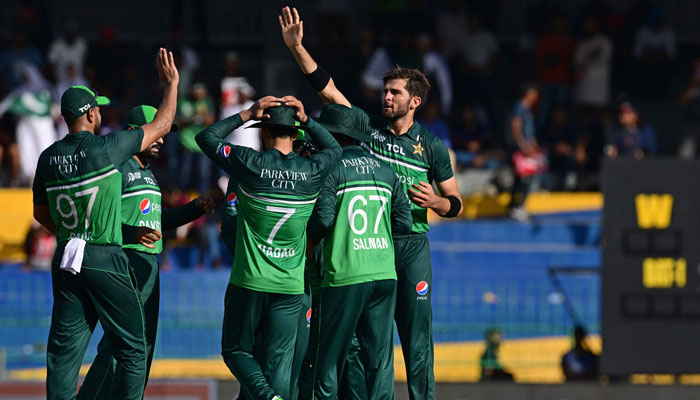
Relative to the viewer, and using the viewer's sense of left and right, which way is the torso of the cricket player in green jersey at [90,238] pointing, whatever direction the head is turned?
facing away from the viewer and to the right of the viewer

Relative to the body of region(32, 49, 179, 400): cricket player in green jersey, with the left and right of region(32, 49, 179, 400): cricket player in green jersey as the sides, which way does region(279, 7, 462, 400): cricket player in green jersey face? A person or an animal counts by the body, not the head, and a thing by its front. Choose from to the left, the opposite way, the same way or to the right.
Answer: the opposite way

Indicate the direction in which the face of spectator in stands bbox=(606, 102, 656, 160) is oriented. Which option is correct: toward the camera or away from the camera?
toward the camera

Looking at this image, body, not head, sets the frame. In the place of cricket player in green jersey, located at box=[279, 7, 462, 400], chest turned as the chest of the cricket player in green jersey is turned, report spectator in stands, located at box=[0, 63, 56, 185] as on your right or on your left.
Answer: on your right

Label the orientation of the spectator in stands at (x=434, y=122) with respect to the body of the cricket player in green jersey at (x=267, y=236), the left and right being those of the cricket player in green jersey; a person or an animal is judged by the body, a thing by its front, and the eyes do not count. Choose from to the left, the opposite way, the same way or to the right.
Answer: the opposite way

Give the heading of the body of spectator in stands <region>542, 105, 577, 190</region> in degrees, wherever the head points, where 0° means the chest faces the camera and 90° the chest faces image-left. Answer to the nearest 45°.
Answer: approximately 0°

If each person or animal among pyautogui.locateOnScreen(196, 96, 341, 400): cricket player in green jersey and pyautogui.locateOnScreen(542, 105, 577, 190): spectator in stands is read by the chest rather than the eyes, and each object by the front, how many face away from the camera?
1

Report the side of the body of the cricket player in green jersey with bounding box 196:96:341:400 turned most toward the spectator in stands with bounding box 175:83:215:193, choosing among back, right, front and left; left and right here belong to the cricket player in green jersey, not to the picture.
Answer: front

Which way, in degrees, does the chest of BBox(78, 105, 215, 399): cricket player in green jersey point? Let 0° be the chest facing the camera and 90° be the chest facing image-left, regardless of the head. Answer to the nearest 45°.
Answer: approximately 315°

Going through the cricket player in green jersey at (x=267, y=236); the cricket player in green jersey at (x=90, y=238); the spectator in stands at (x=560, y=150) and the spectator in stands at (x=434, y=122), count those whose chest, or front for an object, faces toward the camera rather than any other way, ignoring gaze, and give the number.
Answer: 2

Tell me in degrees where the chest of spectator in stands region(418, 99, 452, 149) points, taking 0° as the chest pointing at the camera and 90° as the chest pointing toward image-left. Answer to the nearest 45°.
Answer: approximately 0°

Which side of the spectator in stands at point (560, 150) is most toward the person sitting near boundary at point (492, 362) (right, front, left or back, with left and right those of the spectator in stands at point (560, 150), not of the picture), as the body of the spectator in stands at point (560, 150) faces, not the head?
front

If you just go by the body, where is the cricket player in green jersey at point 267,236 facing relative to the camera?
away from the camera

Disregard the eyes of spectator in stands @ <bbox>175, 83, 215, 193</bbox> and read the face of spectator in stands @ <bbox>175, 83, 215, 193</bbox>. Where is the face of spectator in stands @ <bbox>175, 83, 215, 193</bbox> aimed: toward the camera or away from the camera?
toward the camera

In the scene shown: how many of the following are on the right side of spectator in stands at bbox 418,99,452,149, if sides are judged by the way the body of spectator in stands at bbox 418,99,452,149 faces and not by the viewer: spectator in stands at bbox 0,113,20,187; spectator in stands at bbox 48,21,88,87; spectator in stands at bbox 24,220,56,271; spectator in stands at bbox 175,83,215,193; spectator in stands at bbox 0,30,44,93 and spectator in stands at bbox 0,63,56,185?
6

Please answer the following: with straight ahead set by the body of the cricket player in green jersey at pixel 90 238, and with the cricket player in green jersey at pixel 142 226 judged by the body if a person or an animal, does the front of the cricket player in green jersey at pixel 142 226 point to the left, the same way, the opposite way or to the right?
to the right

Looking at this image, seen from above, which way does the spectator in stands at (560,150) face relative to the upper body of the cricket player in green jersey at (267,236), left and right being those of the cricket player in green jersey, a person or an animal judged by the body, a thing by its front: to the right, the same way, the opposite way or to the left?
the opposite way

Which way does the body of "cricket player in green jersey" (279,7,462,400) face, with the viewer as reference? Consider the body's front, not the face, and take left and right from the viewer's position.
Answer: facing the viewer and to the left of the viewer

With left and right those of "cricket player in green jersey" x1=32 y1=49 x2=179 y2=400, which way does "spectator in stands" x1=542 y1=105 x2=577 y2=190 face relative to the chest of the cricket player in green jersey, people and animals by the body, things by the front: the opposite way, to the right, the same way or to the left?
the opposite way
